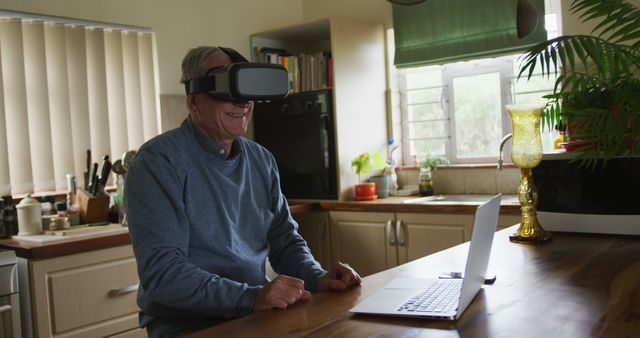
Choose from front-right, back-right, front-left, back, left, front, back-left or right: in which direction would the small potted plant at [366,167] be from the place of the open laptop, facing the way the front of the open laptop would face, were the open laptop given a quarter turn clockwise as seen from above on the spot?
front

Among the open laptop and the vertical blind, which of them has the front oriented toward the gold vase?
the vertical blind

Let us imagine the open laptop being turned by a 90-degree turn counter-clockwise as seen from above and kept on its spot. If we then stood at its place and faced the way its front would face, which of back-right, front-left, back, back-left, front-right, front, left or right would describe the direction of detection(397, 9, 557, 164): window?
back

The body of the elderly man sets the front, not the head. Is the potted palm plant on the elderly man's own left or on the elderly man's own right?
on the elderly man's own left

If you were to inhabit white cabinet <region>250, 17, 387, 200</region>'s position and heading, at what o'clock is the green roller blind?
The green roller blind is roughly at 8 o'clock from the white cabinet.

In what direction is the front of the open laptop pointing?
to the viewer's left

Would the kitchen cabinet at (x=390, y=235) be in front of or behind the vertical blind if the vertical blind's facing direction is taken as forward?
in front
